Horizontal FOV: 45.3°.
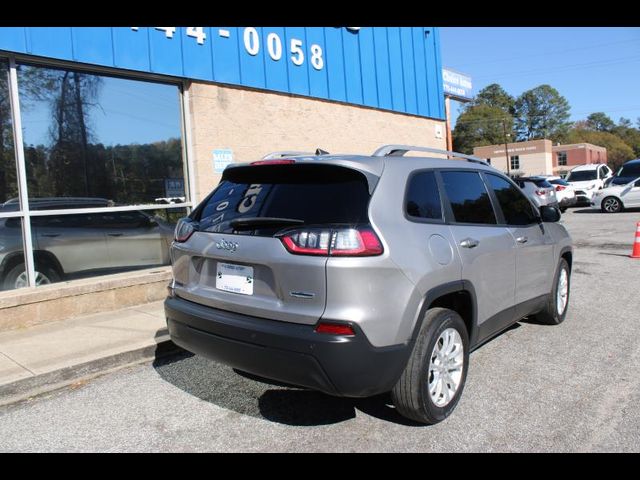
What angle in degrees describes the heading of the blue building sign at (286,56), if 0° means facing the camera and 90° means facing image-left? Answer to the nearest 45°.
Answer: approximately 315°

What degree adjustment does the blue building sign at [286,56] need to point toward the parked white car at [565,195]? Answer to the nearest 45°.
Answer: approximately 90° to its left

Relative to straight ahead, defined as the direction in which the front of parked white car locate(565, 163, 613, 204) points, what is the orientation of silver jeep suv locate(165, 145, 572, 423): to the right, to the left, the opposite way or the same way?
the opposite way

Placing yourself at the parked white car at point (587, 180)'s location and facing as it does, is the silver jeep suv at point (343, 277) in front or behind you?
in front

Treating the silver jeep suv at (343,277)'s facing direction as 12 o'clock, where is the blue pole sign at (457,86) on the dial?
The blue pole sign is roughly at 11 o'clock from the silver jeep suv.

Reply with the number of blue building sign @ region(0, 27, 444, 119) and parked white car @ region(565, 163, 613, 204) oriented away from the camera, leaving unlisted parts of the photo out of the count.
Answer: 0

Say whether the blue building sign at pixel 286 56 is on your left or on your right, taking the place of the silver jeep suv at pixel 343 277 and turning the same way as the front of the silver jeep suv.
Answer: on your left

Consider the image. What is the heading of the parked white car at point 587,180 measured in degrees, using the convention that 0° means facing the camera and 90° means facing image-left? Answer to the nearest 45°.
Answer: approximately 45°

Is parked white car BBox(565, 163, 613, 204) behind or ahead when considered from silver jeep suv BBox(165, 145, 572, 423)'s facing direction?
ahead

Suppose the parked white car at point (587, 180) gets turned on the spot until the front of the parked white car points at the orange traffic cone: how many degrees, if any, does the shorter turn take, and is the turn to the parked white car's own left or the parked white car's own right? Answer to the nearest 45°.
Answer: approximately 45° to the parked white car's own left

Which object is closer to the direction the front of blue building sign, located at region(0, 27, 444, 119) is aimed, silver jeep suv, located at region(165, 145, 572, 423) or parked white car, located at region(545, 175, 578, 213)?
the silver jeep suv

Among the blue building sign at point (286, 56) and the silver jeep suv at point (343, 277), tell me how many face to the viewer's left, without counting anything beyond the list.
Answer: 0

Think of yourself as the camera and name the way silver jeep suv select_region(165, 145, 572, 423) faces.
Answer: facing away from the viewer and to the right of the viewer

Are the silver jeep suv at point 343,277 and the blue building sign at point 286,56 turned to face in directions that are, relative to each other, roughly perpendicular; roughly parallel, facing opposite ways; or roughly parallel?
roughly perpendicular

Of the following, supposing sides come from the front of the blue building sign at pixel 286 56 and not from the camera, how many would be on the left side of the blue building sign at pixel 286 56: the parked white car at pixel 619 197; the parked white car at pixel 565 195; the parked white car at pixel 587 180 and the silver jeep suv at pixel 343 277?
3

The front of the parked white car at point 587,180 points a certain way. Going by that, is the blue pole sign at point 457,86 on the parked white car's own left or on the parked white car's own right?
on the parked white car's own right
